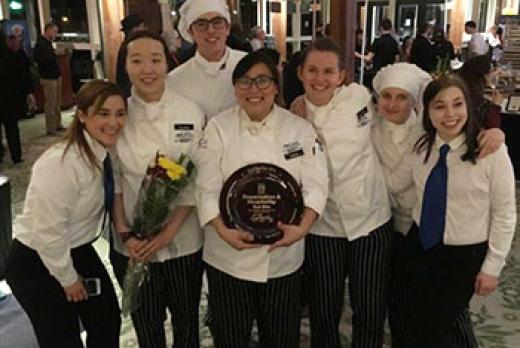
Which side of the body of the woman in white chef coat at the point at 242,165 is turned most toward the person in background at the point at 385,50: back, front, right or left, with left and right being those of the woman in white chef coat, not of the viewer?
back

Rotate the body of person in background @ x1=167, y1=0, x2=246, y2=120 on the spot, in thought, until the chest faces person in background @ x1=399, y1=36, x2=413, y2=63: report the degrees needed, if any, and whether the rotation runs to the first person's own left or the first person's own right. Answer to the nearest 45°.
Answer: approximately 135° to the first person's own left

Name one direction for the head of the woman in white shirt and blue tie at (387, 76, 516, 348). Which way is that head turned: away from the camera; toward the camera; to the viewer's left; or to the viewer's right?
toward the camera

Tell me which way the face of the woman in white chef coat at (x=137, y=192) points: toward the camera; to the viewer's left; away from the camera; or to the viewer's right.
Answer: toward the camera

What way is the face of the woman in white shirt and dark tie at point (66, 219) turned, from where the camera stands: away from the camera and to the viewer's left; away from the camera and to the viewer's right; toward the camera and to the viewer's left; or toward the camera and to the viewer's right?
toward the camera and to the viewer's right

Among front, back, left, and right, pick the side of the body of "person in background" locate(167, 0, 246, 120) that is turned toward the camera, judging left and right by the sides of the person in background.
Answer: front

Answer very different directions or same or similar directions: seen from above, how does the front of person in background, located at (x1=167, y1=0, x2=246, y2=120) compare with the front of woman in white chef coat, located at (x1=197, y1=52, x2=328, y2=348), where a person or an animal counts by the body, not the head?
same or similar directions

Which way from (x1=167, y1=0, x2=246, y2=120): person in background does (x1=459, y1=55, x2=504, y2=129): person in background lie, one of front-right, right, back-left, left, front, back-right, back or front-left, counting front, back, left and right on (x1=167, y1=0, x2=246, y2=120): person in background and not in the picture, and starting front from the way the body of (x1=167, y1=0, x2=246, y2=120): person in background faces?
left

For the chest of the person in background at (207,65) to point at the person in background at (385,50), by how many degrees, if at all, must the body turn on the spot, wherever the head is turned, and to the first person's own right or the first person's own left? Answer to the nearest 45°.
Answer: approximately 135° to the first person's own left

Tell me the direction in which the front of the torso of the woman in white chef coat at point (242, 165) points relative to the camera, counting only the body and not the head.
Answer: toward the camera

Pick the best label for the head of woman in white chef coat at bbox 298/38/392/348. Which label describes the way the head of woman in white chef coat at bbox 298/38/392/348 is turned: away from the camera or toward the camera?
toward the camera

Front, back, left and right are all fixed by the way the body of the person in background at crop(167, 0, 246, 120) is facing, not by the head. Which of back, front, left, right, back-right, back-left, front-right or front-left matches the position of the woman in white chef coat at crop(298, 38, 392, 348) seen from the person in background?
front-left
